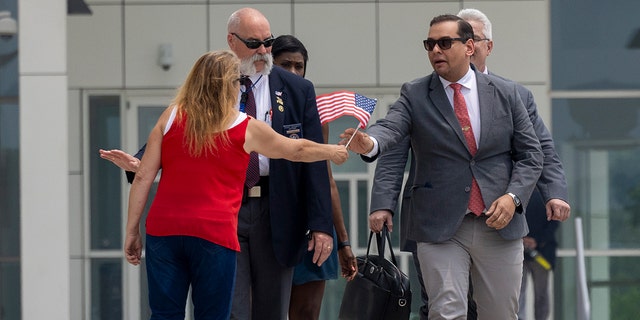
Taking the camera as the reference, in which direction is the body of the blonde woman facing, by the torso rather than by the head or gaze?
away from the camera

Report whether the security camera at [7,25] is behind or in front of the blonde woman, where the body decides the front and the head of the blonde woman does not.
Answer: in front

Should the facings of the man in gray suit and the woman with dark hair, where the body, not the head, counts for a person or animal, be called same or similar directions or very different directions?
same or similar directions

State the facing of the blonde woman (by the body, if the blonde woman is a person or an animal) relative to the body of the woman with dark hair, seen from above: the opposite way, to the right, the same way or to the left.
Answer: the opposite way

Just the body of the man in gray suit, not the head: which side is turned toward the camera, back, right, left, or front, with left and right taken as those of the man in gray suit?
front

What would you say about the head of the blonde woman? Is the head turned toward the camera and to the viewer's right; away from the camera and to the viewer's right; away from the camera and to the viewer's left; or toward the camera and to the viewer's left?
away from the camera and to the viewer's right

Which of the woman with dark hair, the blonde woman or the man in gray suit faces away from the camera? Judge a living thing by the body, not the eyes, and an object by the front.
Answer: the blonde woman

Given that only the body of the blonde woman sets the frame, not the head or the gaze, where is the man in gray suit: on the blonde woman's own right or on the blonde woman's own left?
on the blonde woman's own right

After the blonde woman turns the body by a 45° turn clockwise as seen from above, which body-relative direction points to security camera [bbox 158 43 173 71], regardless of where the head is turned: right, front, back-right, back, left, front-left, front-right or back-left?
front-left

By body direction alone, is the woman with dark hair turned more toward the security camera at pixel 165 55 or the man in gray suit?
the man in gray suit

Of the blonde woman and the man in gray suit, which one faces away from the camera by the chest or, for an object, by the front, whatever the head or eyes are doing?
the blonde woman

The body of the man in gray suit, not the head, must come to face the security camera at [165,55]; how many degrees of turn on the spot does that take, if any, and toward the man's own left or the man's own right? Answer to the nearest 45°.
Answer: approximately 135° to the man's own right
